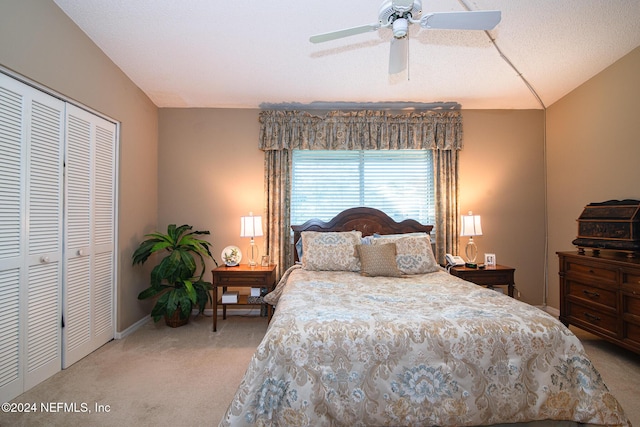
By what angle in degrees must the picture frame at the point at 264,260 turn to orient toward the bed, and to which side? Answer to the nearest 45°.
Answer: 0° — it already faces it

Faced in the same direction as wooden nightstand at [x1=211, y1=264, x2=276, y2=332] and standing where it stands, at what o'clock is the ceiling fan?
The ceiling fan is roughly at 11 o'clock from the wooden nightstand.

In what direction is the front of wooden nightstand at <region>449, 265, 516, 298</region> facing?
toward the camera

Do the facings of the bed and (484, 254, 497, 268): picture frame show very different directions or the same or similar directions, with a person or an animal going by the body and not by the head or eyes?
same or similar directions

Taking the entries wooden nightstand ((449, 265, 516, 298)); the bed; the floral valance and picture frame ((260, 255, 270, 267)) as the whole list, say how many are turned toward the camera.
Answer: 4

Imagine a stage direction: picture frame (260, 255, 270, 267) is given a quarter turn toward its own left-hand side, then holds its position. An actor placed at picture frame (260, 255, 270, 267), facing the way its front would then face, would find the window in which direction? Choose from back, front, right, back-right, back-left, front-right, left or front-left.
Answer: front

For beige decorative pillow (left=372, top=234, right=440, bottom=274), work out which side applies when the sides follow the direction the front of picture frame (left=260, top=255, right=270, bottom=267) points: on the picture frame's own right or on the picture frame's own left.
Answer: on the picture frame's own left

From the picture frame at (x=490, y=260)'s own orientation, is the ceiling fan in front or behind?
in front

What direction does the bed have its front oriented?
toward the camera

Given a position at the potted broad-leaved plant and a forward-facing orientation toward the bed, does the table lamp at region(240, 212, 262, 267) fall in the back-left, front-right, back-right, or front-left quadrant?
front-left

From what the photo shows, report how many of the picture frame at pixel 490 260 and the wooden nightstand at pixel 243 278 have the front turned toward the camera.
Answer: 2

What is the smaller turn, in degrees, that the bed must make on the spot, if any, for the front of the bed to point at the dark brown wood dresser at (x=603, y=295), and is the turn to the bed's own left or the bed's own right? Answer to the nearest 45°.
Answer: approximately 135° to the bed's own left

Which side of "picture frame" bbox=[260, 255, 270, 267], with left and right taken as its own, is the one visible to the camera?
front
